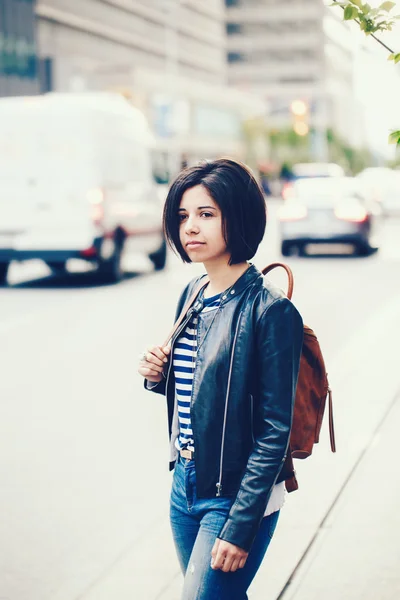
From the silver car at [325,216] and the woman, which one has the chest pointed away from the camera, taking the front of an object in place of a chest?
the silver car

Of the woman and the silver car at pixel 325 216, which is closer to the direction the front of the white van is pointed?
the silver car

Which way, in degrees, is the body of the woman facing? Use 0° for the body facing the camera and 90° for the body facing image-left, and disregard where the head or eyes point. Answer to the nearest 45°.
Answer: approximately 45°

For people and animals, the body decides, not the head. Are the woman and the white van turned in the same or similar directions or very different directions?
very different directions

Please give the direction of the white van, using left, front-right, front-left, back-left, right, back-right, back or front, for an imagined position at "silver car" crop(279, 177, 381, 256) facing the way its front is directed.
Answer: back-left

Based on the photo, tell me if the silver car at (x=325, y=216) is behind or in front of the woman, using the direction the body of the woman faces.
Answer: behind

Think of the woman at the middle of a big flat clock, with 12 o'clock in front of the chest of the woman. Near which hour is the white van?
The white van is roughly at 4 o'clock from the woman.

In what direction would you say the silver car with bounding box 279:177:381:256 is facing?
away from the camera

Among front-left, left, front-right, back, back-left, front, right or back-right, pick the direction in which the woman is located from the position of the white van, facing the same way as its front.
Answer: back-right

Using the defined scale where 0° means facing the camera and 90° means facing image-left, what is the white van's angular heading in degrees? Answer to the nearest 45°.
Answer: approximately 225°

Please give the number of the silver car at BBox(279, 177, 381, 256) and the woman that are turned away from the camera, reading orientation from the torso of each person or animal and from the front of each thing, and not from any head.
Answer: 1

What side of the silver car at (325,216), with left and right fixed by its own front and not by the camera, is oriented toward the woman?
back
